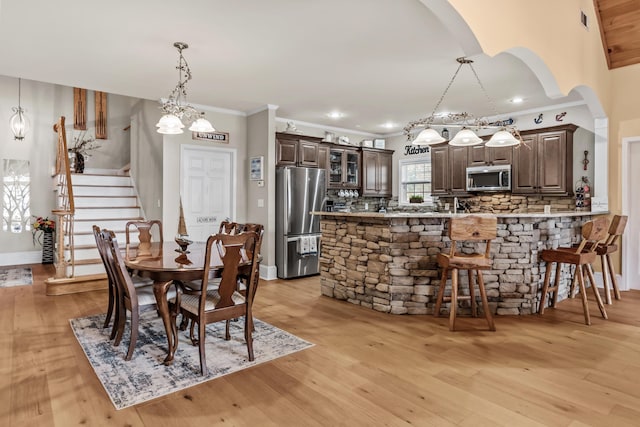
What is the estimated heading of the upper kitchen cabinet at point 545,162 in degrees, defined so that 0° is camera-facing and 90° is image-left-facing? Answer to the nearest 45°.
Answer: approximately 45°

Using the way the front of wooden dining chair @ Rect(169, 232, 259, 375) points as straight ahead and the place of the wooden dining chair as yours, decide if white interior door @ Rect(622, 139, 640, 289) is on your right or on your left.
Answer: on your right

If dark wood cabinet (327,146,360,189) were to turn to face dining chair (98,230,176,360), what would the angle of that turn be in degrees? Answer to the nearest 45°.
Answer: approximately 45° to its right

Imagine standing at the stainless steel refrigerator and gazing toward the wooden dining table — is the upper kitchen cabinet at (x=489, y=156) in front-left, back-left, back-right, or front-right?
back-left

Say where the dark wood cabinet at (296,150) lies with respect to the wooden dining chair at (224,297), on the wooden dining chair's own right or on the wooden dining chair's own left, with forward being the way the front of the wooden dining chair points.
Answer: on the wooden dining chair's own right

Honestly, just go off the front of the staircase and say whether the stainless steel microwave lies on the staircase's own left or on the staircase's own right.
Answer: on the staircase's own left

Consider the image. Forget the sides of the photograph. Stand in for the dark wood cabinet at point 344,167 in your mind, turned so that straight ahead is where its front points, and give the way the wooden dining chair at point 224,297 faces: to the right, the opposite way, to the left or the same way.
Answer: the opposite way

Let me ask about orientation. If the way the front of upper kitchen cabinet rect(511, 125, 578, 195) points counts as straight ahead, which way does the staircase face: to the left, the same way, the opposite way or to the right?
to the left

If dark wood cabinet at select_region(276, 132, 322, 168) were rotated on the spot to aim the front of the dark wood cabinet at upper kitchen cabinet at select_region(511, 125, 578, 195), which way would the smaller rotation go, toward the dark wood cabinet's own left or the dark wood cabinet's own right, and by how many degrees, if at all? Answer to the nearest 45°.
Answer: approximately 45° to the dark wood cabinet's own left

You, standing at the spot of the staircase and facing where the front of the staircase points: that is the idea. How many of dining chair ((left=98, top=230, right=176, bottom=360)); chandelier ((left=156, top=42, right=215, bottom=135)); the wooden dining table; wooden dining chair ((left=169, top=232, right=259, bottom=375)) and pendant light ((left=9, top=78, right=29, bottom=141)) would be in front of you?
4
